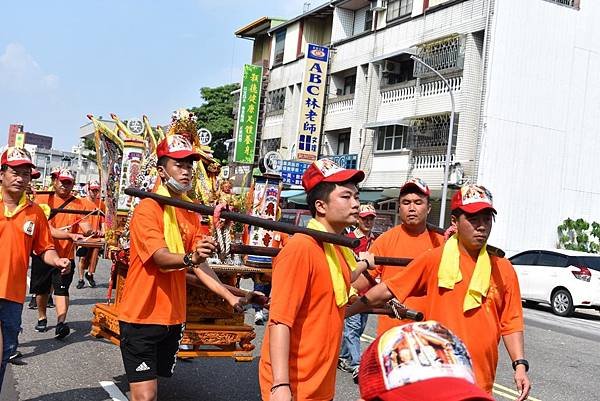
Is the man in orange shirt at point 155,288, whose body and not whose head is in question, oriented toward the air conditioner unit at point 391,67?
no

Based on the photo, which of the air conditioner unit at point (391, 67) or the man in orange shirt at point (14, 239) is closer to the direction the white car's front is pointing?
the air conditioner unit

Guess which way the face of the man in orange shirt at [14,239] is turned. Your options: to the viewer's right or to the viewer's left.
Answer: to the viewer's right

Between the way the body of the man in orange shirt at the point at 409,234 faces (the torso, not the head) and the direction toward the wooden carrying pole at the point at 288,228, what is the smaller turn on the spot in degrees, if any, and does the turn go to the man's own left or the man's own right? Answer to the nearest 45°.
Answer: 0° — they already face it

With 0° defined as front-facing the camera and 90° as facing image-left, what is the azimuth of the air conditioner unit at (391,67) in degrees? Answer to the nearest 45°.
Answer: approximately 45°

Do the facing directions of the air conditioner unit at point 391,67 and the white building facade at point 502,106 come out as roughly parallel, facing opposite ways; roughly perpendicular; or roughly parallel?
roughly parallel

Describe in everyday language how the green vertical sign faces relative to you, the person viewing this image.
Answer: facing the viewer

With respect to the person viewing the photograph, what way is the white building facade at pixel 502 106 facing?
facing the viewer and to the left of the viewer

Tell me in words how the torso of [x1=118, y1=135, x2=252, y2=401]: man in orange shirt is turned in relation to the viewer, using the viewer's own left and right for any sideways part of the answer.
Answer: facing the viewer and to the right of the viewer

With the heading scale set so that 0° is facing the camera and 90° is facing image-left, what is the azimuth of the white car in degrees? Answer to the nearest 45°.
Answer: approximately 135°

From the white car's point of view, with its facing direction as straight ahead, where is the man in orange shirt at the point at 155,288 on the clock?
The man in orange shirt is roughly at 8 o'clock from the white car.

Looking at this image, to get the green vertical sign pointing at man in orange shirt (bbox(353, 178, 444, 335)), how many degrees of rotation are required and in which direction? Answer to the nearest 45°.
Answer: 0° — it already faces them

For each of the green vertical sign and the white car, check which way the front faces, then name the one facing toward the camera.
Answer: the green vertical sign

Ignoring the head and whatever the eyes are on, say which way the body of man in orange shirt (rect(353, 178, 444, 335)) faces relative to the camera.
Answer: toward the camera
